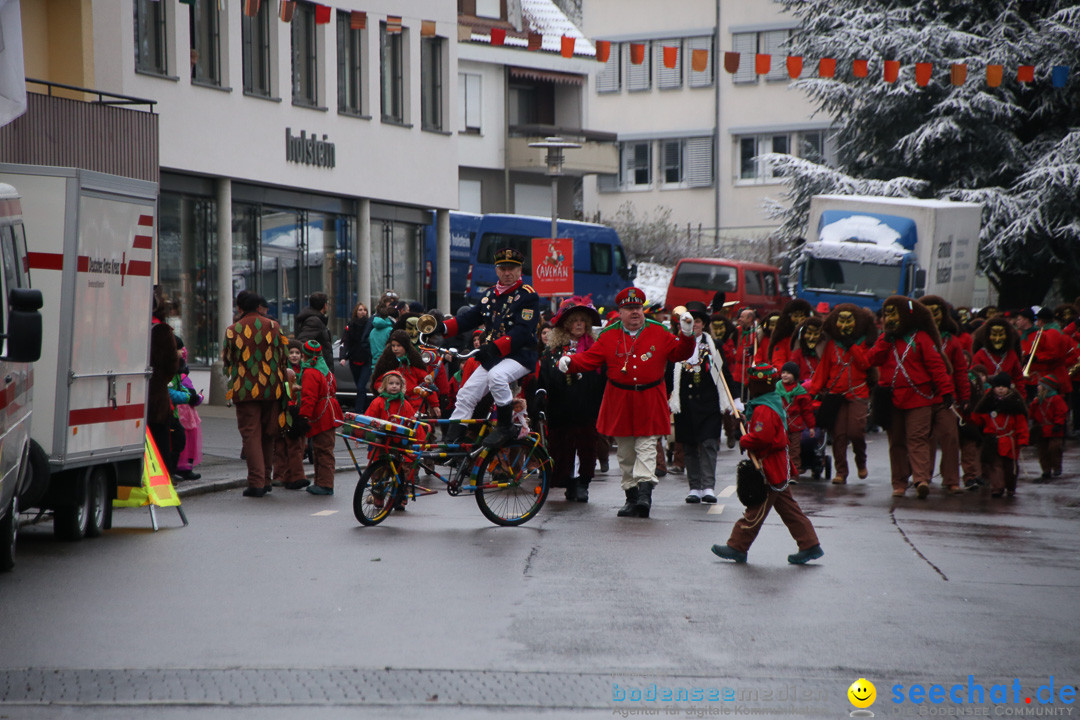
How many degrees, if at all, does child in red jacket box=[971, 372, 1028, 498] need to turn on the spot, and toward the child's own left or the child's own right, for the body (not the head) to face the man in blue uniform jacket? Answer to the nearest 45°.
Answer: approximately 45° to the child's own right

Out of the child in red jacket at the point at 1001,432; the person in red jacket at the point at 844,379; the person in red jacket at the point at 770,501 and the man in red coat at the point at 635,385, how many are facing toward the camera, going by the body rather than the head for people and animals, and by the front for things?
3

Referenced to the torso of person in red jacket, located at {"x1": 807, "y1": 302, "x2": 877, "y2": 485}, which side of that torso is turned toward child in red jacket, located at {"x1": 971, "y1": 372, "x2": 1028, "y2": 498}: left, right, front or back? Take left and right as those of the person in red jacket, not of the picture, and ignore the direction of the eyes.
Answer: left

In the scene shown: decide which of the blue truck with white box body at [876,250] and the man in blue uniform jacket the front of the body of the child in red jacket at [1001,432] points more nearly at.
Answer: the man in blue uniform jacket

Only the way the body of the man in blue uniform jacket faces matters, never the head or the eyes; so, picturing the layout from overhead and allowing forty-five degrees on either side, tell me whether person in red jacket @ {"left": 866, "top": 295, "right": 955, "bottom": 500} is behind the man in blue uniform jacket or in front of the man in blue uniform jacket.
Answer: behind

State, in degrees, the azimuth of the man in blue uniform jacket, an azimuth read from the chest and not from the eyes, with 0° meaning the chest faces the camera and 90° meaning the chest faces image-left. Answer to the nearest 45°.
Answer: approximately 45°

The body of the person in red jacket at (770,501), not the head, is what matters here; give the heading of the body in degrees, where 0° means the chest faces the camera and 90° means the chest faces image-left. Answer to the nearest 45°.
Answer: approximately 90°

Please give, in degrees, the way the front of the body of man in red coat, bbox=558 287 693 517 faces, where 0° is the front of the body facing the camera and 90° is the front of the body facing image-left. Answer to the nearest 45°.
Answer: approximately 0°

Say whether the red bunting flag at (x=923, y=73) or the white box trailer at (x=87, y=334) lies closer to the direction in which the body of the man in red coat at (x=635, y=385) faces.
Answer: the white box trailer
